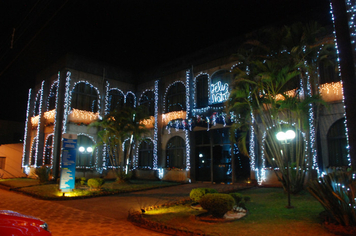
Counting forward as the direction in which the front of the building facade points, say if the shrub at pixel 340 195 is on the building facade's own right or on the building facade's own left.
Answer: on the building facade's own left

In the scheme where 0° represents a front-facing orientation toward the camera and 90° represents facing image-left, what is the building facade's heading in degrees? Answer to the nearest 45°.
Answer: approximately 45°

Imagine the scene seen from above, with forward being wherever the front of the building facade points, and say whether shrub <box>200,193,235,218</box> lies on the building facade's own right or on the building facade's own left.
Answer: on the building facade's own left
